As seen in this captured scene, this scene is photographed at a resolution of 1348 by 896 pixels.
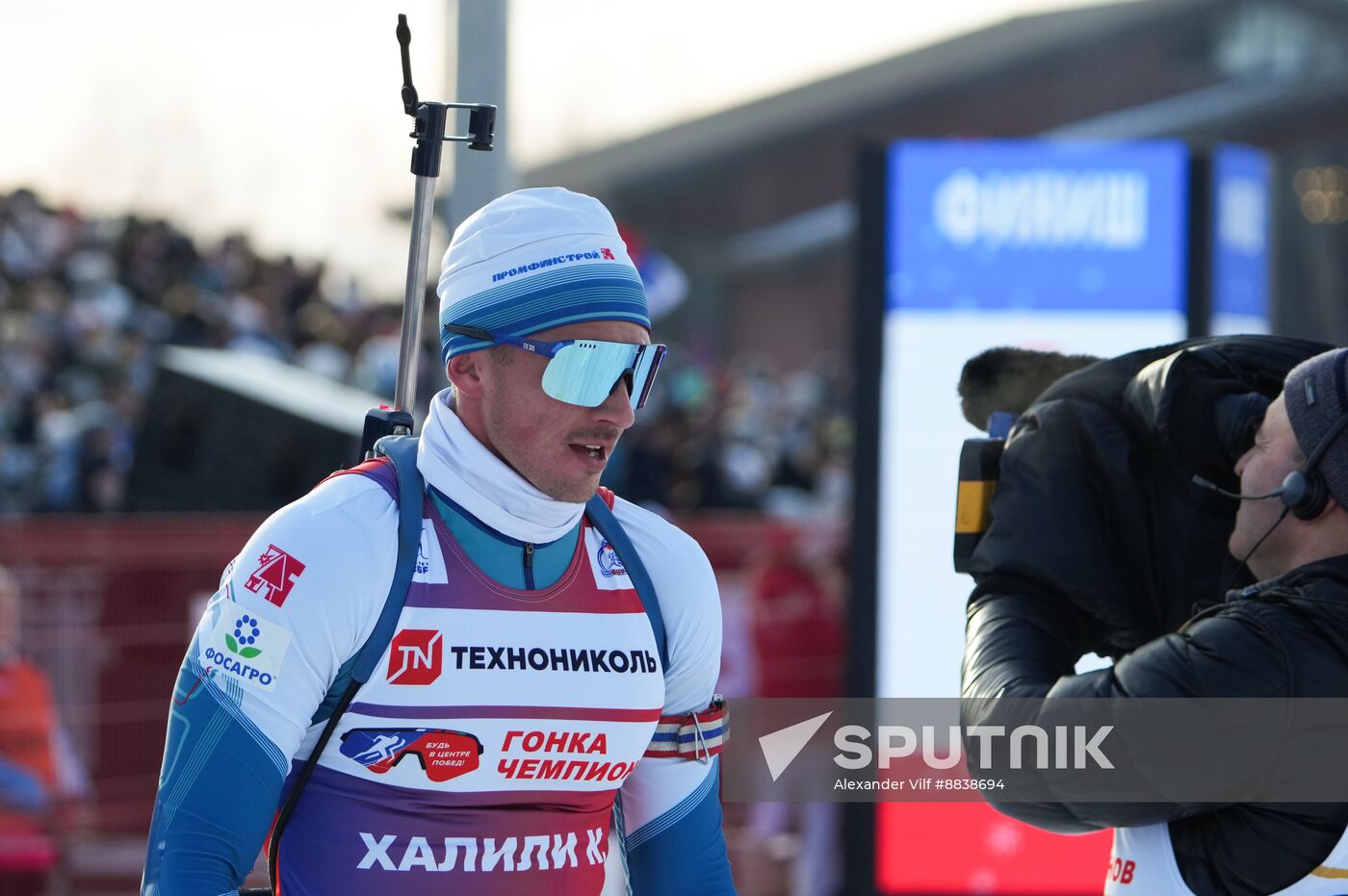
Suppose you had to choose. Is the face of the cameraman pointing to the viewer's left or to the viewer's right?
to the viewer's left

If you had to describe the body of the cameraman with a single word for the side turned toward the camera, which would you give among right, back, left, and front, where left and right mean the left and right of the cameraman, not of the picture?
left
